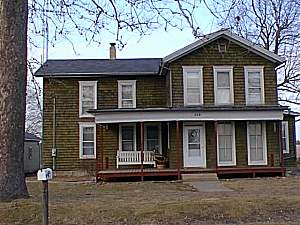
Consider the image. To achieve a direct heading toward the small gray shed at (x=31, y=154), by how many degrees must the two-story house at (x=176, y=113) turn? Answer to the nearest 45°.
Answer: approximately 135° to its right

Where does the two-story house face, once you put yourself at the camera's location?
facing the viewer
